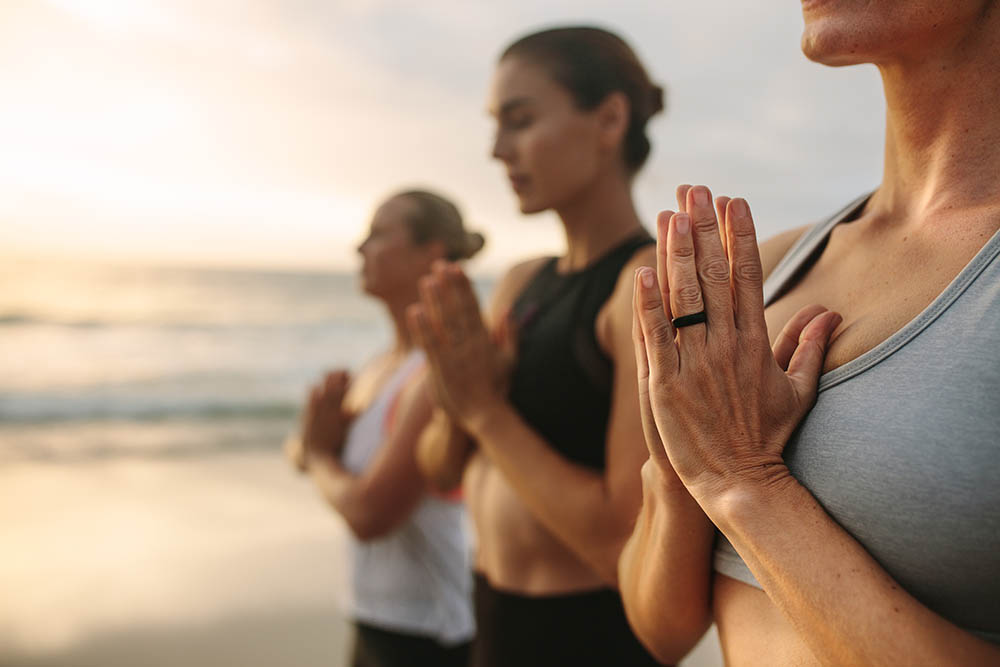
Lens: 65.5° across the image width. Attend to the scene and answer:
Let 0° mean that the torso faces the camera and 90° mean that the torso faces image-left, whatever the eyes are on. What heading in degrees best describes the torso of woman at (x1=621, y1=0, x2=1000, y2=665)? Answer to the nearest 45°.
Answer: approximately 45°

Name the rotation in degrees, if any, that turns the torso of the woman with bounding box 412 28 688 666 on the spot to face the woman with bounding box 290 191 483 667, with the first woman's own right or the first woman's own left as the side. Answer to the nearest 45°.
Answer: approximately 90° to the first woman's own right

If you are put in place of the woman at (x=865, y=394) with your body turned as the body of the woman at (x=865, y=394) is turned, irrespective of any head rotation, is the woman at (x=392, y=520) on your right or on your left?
on your right

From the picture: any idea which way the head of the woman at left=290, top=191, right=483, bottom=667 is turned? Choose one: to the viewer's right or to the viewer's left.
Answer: to the viewer's left

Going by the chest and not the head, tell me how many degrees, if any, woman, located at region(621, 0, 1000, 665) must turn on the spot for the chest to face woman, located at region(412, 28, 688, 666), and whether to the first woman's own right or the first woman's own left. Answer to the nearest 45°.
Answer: approximately 90° to the first woman's own right

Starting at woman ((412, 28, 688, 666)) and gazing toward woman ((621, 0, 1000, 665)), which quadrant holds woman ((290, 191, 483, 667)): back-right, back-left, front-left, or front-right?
back-right

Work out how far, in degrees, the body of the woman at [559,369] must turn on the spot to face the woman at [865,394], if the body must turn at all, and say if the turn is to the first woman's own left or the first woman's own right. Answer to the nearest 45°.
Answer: approximately 45° to the first woman's own left
